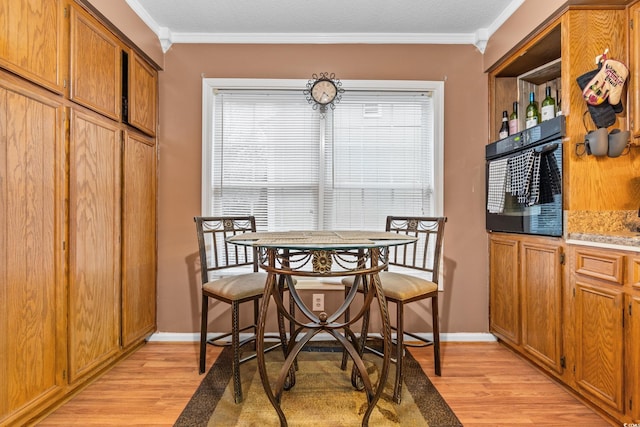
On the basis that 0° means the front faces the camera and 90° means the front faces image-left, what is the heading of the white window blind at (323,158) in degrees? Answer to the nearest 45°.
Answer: approximately 0°

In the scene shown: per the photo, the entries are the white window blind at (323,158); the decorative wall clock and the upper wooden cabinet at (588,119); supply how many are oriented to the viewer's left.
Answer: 1

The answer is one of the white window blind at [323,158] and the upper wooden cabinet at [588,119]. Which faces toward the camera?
the white window blind

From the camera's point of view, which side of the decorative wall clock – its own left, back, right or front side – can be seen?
front

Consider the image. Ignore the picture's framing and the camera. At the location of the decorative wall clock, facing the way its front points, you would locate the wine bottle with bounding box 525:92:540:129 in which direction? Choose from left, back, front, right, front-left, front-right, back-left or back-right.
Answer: left

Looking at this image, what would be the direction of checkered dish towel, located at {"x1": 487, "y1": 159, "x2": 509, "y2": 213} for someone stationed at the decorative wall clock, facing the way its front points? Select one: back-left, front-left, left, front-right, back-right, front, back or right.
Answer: left

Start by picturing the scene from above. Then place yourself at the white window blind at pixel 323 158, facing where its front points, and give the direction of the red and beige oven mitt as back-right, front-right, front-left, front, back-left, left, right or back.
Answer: front-left

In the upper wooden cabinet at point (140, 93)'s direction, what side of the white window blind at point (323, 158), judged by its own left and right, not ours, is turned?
right

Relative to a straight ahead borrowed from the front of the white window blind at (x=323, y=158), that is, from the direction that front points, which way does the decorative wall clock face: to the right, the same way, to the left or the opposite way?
the same way

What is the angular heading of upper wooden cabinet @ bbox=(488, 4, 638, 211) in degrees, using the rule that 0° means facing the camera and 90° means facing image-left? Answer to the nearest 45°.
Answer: approximately 90°

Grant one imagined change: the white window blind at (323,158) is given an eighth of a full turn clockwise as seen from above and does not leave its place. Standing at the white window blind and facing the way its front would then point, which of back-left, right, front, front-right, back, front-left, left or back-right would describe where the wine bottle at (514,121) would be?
back-left

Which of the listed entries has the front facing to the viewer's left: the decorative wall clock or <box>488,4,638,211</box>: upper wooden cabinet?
the upper wooden cabinet

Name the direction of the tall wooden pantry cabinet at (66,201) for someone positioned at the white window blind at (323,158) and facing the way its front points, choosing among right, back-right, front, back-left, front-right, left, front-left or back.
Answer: front-right

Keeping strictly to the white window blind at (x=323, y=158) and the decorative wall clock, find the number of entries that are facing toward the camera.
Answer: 2
